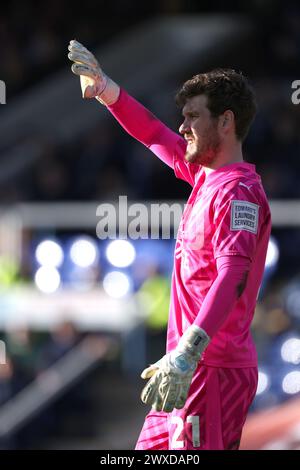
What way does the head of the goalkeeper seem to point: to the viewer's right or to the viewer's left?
to the viewer's left

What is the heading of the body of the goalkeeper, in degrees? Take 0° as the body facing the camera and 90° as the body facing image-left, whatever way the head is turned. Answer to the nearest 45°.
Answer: approximately 90°
